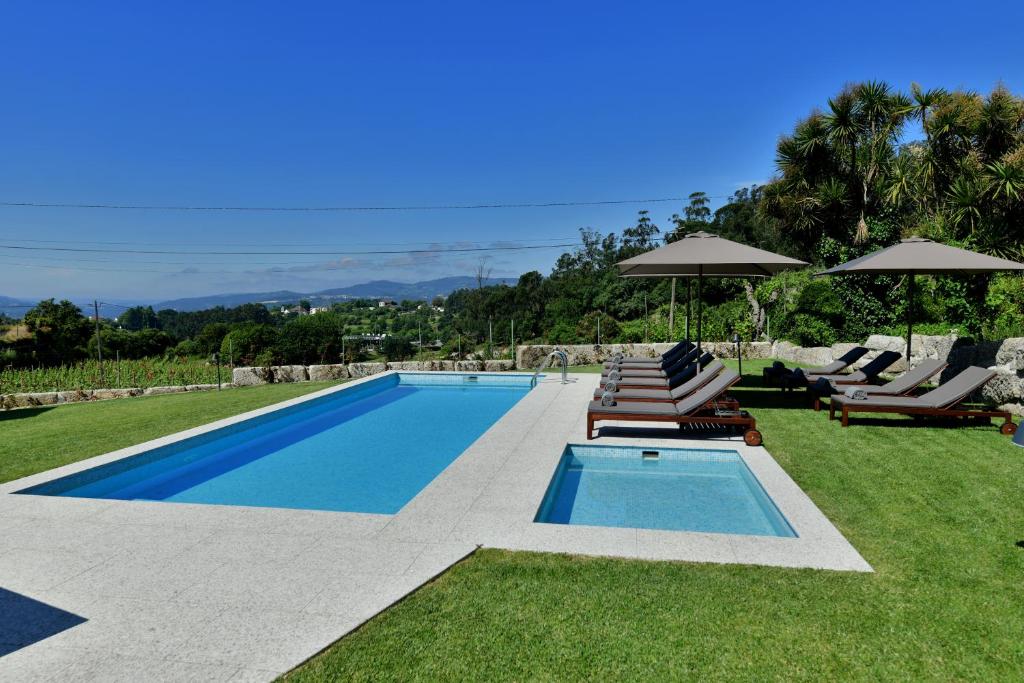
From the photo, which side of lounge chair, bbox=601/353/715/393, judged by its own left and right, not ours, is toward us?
left

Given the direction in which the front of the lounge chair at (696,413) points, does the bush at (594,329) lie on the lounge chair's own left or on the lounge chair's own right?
on the lounge chair's own right

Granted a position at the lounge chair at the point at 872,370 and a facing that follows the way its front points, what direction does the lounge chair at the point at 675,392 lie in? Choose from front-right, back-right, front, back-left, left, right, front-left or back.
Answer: front-left

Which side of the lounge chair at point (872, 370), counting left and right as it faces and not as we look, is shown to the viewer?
left

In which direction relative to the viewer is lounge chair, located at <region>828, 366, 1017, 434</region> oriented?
to the viewer's left

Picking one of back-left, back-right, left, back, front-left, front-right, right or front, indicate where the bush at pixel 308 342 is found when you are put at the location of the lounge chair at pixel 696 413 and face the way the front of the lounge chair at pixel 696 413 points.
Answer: front-right

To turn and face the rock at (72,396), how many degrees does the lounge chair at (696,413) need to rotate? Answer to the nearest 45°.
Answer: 0° — it already faces it

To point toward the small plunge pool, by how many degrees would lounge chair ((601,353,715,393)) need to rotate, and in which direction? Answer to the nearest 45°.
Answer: approximately 90° to its left

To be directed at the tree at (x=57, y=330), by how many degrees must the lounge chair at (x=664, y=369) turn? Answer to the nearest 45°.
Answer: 0° — it already faces it

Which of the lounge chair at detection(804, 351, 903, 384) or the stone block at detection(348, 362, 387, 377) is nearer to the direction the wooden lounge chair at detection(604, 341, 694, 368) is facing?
the stone block

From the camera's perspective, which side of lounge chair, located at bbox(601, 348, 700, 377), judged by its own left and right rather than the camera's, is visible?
left

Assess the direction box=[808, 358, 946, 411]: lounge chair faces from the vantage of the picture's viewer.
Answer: facing to the left of the viewer

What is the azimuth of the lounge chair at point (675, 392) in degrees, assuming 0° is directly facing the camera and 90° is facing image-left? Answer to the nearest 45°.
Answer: approximately 90°
